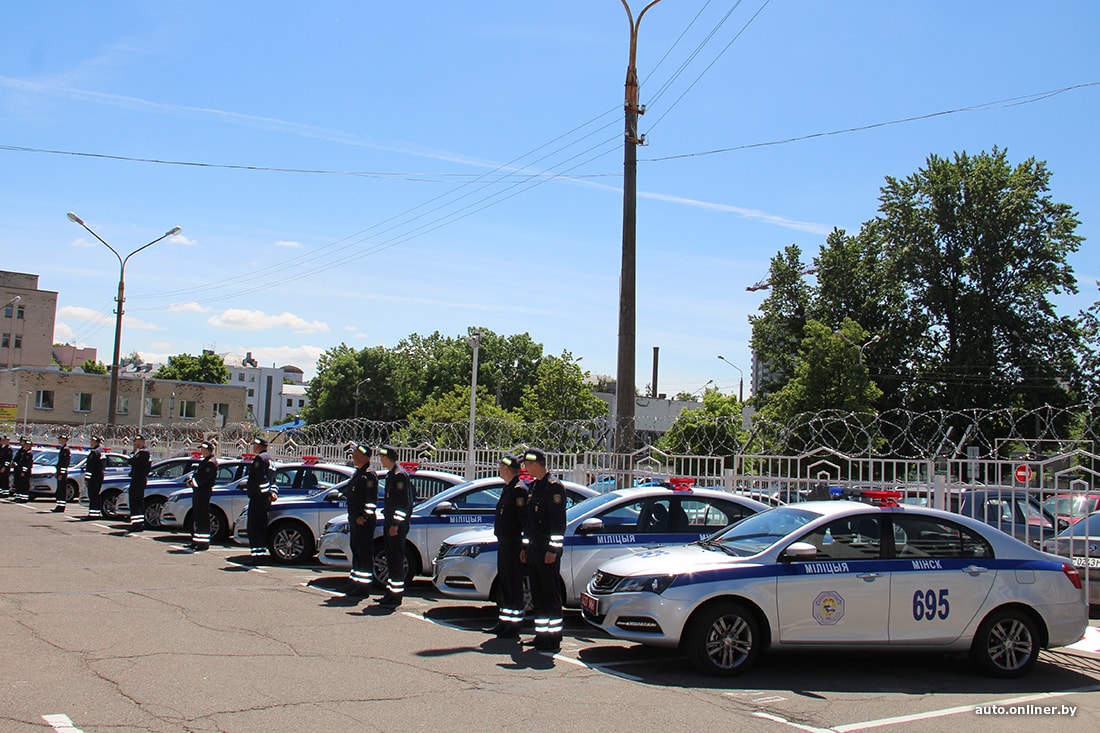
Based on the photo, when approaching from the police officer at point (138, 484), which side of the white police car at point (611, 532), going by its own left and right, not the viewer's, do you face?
right

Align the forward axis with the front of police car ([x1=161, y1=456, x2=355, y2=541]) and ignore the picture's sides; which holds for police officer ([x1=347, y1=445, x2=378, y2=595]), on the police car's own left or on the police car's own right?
on the police car's own left

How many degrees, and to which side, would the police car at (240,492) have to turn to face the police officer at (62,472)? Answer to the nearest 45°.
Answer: approximately 90° to its right

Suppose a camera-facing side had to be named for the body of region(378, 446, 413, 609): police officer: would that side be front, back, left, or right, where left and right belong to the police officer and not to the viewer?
left

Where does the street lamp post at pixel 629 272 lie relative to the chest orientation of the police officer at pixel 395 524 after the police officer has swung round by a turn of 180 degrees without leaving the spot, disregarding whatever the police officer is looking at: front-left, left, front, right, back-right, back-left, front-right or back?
front-left

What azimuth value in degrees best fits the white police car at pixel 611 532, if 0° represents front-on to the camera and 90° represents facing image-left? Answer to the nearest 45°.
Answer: approximately 45°

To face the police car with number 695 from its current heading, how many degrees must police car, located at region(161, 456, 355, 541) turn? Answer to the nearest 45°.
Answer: approximately 90° to its left

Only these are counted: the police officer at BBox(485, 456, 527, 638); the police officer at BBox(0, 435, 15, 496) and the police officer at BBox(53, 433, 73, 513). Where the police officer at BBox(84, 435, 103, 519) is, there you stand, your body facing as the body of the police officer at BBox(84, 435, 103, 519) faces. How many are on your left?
1

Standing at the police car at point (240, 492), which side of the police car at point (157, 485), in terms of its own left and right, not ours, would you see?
left

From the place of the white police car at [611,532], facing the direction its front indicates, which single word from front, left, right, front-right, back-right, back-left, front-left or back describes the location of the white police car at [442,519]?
right

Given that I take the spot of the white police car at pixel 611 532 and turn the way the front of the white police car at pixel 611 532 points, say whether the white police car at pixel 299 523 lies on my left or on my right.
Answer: on my right

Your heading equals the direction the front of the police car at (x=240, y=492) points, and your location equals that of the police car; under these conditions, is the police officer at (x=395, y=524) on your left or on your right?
on your left

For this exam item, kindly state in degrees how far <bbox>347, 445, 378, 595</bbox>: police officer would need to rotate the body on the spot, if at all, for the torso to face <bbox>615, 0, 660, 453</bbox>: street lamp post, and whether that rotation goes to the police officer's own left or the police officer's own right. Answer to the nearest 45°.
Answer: approximately 135° to the police officer's own right
